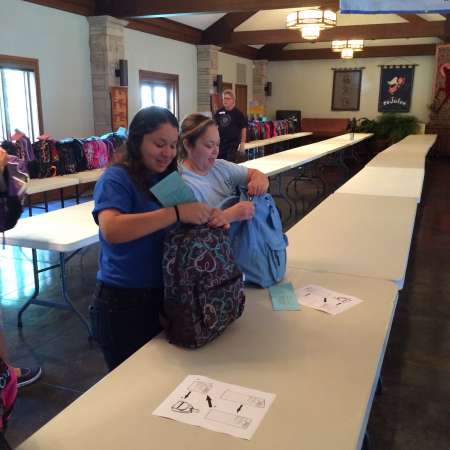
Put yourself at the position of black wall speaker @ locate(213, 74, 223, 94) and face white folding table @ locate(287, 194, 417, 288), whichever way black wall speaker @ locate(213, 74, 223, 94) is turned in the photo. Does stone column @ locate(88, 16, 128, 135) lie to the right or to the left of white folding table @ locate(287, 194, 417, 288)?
right

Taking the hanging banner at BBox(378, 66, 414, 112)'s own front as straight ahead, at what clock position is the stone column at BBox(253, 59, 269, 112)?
The stone column is roughly at 3 o'clock from the hanging banner.

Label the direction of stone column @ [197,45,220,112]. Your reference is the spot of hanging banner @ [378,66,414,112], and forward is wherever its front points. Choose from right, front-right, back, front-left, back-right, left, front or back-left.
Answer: front-right

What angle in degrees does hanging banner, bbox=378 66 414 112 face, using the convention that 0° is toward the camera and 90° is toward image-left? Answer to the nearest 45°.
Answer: approximately 0°

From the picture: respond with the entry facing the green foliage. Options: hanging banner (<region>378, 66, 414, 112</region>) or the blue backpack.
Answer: the hanging banner

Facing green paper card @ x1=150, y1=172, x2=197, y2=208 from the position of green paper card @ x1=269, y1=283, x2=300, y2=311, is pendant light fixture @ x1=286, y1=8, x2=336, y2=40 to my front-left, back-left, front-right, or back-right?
back-right

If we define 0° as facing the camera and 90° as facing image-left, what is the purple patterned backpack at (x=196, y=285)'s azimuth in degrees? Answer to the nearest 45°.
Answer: approximately 315°

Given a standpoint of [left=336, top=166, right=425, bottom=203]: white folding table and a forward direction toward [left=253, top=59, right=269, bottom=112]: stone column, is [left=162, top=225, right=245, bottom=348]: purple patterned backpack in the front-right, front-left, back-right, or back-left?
back-left
